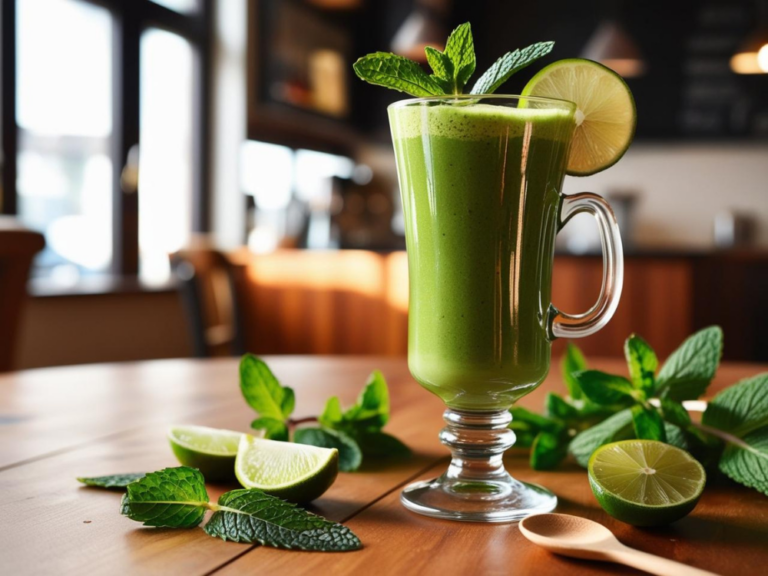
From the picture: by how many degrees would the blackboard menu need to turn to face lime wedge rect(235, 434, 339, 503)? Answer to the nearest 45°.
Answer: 0° — it already faces it

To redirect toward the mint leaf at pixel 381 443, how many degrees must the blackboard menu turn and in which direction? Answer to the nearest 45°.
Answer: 0° — it already faces it

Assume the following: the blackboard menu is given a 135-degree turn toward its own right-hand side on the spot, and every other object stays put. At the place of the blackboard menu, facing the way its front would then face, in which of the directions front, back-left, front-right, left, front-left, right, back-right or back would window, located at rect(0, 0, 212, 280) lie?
left

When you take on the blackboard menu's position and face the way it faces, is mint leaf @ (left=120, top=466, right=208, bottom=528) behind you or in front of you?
in front

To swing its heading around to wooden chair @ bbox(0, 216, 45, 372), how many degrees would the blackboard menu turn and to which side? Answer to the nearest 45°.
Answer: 0° — it already faces it

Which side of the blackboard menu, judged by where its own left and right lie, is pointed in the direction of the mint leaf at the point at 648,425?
front

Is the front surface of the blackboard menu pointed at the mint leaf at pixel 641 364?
yes

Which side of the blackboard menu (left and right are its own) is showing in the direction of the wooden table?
front

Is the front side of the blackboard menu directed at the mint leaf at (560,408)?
yes

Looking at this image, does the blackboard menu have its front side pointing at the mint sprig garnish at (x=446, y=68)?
yes

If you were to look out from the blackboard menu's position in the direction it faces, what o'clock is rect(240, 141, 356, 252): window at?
The window is roughly at 2 o'clock from the blackboard menu.

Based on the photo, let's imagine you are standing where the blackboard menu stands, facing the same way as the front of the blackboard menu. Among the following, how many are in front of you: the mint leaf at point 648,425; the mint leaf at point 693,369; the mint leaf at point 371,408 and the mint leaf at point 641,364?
4

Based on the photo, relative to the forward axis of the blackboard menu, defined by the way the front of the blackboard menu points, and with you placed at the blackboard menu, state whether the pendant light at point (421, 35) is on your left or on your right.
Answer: on your right

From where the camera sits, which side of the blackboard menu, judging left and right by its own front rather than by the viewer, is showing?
front

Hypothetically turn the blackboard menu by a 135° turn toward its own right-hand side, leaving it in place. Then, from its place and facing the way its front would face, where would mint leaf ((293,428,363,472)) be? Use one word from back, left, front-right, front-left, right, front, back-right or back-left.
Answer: back-left

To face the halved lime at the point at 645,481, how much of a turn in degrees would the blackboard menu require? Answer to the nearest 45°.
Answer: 0° — it already faces it
